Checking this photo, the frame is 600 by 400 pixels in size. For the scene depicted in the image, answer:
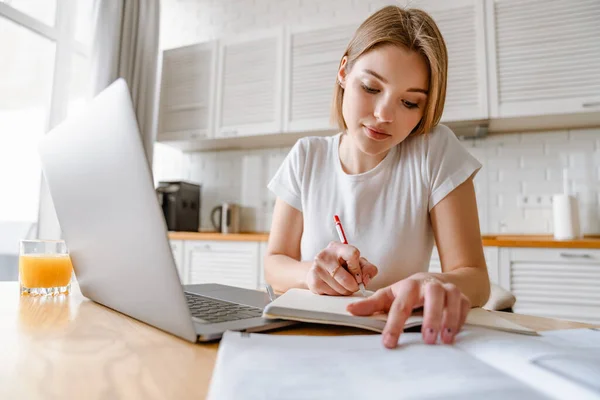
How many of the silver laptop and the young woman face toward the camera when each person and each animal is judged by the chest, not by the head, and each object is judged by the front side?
1

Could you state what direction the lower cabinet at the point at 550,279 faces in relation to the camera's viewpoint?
facing the viewer

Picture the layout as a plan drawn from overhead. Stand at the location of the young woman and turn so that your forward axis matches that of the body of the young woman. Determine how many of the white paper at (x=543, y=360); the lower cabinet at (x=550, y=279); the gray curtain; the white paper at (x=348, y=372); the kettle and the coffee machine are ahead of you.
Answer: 2

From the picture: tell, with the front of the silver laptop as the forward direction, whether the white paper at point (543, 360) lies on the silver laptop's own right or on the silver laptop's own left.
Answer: on the silver laptop's own right

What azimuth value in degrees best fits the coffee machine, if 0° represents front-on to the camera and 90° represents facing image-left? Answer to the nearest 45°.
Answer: approximately 45°

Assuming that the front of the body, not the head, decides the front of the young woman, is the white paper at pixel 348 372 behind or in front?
in front

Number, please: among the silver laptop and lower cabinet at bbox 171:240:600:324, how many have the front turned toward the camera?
1

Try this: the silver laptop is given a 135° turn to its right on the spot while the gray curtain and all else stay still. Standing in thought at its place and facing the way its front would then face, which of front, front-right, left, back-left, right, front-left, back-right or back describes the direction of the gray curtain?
back

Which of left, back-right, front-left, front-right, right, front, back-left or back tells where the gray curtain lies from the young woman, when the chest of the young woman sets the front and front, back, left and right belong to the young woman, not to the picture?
back-right

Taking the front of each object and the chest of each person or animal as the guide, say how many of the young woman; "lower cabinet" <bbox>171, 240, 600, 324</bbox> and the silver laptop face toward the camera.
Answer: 2

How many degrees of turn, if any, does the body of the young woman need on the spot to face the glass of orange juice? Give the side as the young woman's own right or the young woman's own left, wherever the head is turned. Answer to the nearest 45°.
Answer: approximately 45° to the young woman's own right

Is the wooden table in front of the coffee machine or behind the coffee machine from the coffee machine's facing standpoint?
in front

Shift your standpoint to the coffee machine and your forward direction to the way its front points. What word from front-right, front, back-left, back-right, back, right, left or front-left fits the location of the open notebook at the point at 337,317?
front-left
